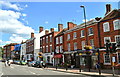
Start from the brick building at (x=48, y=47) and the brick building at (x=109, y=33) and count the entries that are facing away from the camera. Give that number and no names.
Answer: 0

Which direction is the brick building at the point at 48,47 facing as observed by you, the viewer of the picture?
facing the viewer and to the left of the viewer

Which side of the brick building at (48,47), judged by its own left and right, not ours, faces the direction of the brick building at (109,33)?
left

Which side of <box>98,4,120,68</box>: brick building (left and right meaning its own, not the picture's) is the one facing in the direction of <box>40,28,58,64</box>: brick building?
right
